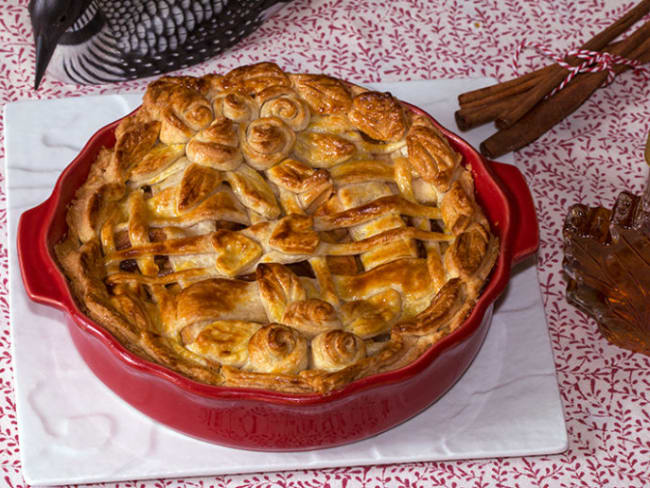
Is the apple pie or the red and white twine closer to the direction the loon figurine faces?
the apple pie

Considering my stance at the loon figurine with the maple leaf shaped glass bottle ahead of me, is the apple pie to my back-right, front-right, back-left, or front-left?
front-right

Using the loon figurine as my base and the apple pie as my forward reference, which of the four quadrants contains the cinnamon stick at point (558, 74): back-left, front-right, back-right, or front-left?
front-left

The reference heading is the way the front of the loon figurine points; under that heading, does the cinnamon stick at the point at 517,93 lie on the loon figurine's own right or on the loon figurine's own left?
on the loon figurine's own left

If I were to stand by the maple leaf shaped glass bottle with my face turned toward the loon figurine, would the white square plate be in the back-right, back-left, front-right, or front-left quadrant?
front-left

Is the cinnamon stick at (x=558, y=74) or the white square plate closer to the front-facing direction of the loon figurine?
the white square plate

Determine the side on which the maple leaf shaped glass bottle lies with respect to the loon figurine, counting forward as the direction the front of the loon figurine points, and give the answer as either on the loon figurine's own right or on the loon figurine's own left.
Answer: on the loon figurine's own left

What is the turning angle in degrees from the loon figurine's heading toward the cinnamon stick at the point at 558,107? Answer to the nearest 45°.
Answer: approximately 135° to its left

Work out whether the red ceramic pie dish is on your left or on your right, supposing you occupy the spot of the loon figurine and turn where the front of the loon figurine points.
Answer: on your left

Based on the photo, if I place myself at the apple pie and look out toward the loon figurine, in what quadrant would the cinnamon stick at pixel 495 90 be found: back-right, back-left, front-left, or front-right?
front-right

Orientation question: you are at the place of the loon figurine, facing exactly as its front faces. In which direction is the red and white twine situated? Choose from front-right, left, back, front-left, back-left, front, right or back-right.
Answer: back-left

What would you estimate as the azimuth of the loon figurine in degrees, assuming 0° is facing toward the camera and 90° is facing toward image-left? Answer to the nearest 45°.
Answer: approximately 45°

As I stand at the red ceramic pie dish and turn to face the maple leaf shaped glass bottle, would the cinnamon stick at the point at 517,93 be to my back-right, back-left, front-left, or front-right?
front-left

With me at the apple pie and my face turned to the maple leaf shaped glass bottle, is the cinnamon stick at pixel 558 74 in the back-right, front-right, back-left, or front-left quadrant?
front-left

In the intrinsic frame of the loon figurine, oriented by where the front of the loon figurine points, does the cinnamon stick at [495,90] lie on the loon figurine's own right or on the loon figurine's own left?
on the loon figurine's own left

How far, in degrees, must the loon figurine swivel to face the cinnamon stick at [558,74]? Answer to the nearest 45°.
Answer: approximately 135° to its left
